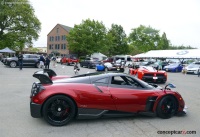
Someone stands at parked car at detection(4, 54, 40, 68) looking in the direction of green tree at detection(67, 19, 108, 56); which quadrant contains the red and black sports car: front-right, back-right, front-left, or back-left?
back-right

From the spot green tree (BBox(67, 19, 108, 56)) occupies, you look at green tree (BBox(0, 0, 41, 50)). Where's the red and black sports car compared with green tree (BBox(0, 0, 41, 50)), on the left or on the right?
left

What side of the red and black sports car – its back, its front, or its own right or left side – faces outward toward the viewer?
right

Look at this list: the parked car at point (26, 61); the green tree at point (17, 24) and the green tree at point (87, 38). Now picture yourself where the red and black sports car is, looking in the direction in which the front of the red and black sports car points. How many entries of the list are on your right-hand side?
0

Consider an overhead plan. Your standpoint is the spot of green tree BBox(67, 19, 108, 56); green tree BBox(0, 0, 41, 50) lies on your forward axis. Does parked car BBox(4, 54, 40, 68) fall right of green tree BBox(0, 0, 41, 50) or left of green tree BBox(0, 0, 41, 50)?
left

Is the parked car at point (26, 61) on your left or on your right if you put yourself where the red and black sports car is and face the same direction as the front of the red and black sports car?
on your left

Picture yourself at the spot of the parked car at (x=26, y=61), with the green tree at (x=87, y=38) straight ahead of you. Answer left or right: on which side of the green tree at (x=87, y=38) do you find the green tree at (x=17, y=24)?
left

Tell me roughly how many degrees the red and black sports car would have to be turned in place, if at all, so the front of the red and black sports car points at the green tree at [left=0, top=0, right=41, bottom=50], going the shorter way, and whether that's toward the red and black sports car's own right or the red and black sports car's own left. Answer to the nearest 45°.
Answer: approximately 135° to the red and black sports car's own left

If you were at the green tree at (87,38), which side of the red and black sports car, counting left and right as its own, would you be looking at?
left
